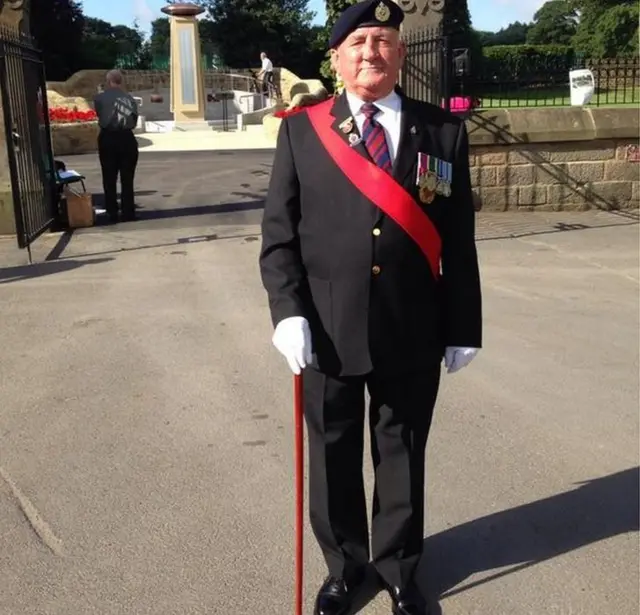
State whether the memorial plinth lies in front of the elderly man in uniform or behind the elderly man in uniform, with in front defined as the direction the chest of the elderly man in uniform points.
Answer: behind

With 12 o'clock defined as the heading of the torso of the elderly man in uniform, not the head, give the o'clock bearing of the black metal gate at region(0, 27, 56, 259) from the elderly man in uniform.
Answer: The black metal gate is roughly at 5 o'clock from the elderly man in uniform.

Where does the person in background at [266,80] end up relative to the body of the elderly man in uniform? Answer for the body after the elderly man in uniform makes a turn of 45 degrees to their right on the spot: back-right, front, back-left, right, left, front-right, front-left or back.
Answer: back-right

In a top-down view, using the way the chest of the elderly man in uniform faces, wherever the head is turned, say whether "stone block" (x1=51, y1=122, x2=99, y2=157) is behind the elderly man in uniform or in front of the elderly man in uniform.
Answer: behind

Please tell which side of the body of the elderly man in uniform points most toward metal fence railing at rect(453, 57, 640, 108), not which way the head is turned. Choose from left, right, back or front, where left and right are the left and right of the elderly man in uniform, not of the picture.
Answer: back

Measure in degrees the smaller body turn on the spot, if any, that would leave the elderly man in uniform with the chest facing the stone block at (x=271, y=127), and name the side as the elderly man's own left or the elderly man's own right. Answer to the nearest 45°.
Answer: approximately 180°

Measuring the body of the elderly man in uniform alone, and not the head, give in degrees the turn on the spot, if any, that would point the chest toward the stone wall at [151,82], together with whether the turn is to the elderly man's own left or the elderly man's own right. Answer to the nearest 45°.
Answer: approximately 180°

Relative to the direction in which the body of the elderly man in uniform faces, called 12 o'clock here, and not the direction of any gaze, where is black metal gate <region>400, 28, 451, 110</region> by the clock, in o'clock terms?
The black metal gate is roughly at 6 o'clock from the elderly man in uniform.

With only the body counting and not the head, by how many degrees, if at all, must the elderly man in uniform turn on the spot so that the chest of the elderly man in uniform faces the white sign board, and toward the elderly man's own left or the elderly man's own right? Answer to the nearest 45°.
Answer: approximately 180°

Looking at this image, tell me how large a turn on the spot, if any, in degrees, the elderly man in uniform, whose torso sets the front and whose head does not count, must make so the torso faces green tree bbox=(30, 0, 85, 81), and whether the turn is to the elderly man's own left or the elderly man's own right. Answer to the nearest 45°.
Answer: approximately 180°

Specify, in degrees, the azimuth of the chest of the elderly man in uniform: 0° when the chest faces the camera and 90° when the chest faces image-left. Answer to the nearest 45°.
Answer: approximately 0°
